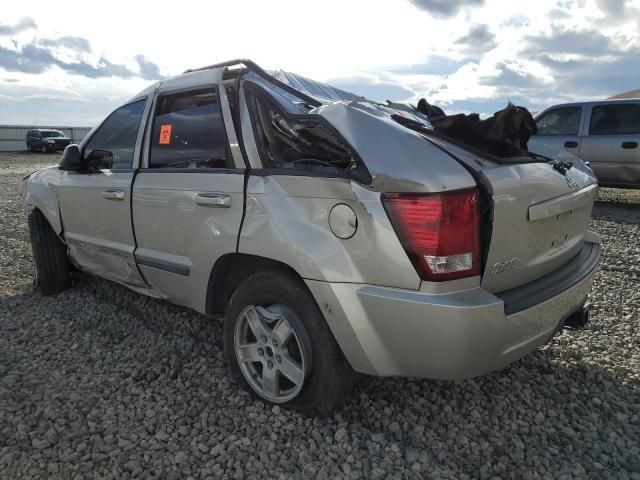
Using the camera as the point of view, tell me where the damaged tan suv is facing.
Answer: facing away from the viewer and to the left of the viewer

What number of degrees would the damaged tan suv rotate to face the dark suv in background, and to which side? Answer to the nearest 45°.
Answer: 0° — it already faces it

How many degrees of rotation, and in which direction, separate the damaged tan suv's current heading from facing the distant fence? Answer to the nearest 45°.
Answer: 0° — it already faces it
